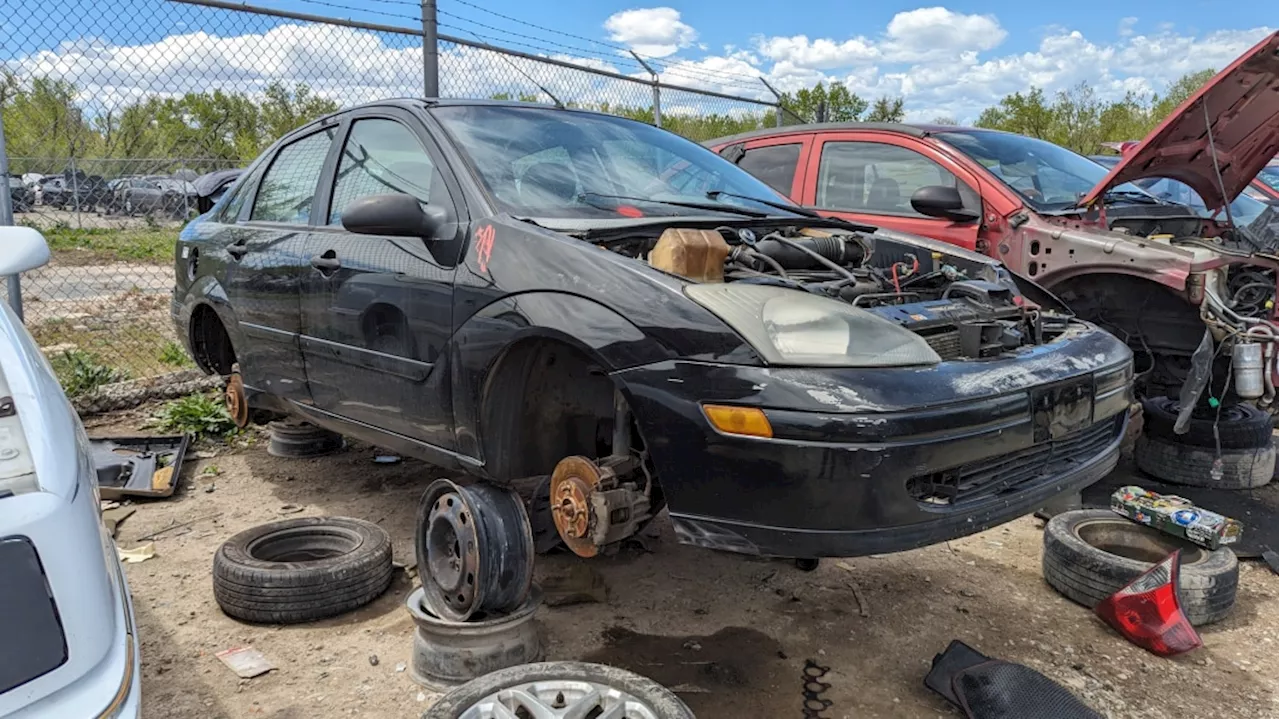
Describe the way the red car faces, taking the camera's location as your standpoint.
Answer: facing the viewer and to the right of the viewer

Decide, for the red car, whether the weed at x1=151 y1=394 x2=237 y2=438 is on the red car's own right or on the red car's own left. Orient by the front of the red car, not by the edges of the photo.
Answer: on the red car's own right

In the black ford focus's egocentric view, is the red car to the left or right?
on its left

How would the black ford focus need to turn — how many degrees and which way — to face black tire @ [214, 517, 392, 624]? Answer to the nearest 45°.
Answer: approximately 135° to its right

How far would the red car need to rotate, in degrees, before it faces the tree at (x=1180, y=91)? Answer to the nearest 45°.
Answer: approximately 135° to its left

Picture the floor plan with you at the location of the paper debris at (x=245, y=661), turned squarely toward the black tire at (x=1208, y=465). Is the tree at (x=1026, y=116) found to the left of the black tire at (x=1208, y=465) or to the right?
left

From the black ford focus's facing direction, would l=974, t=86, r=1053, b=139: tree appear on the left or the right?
on its left

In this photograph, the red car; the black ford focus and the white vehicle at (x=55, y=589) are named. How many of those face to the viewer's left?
0

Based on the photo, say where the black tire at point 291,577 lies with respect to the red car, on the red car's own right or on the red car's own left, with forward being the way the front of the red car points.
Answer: on the red car's own right

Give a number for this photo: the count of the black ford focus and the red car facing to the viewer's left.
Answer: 0

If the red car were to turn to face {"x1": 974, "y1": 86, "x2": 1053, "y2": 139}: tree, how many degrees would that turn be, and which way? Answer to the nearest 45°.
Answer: approximately 135° to its left

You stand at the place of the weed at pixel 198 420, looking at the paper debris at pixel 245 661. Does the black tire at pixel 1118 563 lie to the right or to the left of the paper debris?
left
